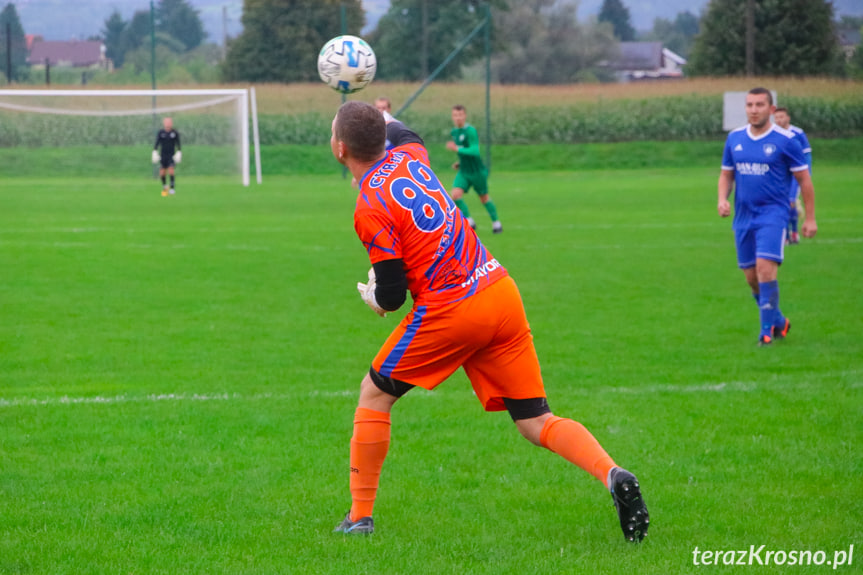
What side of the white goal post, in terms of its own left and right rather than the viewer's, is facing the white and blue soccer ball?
front

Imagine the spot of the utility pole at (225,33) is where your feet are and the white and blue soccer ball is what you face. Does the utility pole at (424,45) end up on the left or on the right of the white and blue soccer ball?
left

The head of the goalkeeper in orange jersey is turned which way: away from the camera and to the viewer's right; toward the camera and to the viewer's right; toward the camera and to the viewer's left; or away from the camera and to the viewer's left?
away from the camera and to the viewer's left

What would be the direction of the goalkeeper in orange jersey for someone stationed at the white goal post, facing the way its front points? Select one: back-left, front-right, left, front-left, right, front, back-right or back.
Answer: front

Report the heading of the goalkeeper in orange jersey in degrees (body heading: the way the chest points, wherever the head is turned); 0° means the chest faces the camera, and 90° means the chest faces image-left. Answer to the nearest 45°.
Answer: approximately 135°

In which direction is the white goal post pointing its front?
toward the camera

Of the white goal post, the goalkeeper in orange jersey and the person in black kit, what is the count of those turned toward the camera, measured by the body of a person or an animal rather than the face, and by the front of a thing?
2

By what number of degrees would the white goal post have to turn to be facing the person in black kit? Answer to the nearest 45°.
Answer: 0° — it already faces them

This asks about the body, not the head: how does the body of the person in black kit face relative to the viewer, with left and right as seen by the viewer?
facing the viewer

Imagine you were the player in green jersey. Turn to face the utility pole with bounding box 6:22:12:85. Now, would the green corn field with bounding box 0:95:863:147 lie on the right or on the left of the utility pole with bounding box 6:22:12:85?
right
